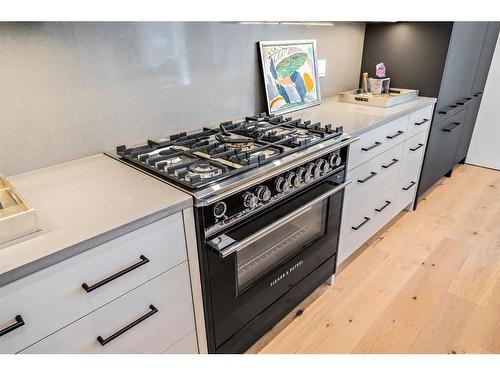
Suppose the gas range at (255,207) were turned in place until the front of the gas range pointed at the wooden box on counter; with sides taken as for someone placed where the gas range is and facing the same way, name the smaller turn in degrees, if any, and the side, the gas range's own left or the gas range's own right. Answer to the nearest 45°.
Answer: approximately 90° to the gas range's own right

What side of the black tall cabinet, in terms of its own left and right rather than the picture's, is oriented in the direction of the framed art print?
right

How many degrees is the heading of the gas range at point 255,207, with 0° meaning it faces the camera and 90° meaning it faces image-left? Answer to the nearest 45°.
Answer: approximately 315°

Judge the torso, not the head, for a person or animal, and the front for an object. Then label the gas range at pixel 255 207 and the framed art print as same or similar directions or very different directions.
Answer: same or similar directions

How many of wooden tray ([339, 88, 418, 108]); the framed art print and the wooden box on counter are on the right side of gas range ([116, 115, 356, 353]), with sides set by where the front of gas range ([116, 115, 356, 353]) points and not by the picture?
1

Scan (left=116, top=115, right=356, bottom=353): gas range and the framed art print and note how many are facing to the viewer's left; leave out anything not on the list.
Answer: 0

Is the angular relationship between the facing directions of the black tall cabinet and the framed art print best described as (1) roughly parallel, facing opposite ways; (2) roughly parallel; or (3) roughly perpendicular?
roughly parallel

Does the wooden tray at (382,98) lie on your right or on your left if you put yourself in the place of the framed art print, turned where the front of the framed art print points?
on your left

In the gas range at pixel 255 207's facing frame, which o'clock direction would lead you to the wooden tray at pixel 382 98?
The wooden tray is roughly at 9 o'clock from the gas range.

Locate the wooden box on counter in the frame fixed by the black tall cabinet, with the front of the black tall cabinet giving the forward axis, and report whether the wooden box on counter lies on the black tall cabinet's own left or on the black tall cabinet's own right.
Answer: on the black tall cabinet's own right

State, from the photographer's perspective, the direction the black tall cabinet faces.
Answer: facing the viewer and to the right of the viewer

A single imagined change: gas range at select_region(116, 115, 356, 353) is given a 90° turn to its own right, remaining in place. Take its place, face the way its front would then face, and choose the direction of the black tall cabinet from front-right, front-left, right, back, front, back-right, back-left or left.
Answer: back

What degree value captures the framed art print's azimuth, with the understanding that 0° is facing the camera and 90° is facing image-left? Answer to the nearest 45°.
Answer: approximately 315°
